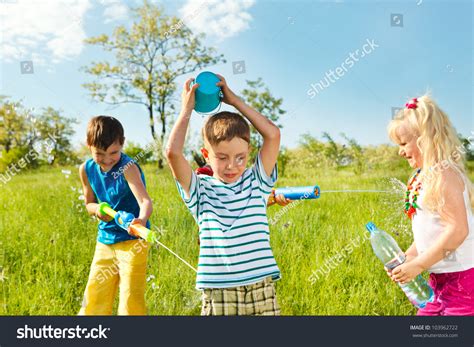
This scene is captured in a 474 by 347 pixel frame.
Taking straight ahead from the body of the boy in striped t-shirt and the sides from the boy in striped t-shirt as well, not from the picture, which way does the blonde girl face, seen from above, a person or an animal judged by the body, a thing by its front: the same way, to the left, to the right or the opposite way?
to the right

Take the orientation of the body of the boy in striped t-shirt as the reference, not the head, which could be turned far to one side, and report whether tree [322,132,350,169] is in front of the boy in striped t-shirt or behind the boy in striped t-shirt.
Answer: behind

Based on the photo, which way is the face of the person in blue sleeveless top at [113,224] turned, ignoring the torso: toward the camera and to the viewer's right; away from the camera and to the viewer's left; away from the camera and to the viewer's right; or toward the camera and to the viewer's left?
toward the camera and to the viewer's right

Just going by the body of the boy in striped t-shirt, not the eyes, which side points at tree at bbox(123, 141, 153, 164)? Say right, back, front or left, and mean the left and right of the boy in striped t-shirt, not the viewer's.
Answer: back

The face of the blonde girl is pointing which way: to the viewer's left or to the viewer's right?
to the viewer's left

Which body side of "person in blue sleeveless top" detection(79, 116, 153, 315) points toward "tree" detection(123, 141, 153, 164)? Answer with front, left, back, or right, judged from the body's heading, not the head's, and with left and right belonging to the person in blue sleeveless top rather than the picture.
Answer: back

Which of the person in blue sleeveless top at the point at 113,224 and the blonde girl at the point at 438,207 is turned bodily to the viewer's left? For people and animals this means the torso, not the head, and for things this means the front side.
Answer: the blonde girl

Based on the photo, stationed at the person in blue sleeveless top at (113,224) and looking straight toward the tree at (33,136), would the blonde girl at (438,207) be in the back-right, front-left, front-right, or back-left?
back-right

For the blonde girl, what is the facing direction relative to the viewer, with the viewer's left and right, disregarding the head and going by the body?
facing to the left of the viewer

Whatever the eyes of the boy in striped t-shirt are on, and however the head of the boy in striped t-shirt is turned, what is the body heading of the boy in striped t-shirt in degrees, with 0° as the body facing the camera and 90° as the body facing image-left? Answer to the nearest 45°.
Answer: approximately 0°
